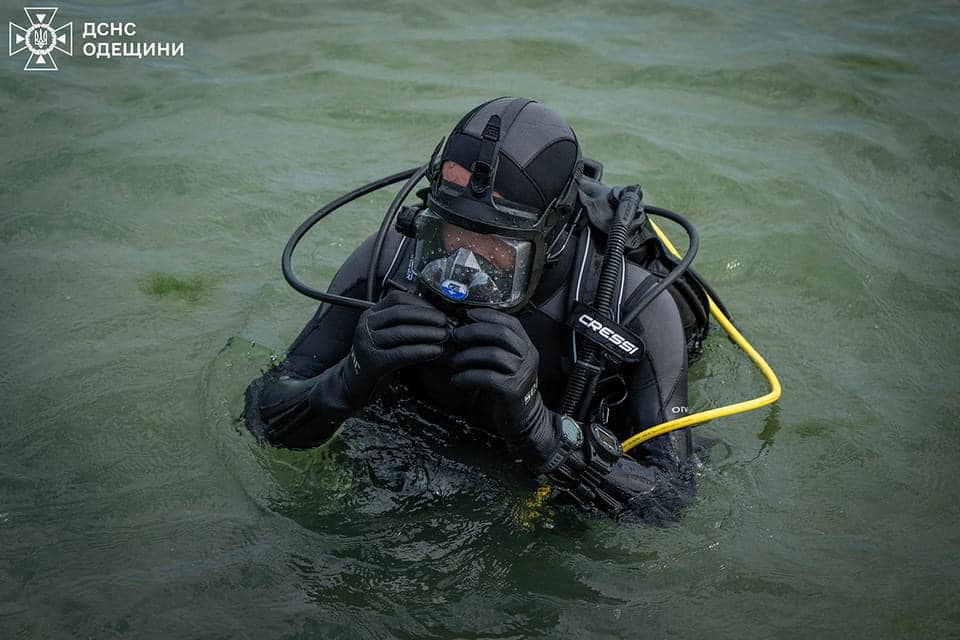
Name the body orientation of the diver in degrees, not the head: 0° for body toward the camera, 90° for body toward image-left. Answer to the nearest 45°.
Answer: approximately 45°

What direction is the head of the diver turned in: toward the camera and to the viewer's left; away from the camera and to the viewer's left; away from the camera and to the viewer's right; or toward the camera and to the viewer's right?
toward the camera and to the viewer's left
